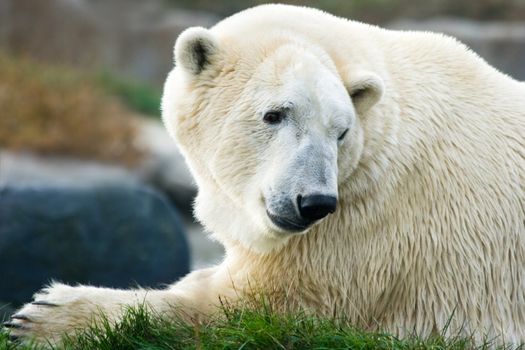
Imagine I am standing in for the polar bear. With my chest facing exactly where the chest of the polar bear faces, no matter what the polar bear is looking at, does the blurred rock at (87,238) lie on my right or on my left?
on my right

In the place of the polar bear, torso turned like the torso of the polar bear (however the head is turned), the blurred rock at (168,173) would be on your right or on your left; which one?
on your right

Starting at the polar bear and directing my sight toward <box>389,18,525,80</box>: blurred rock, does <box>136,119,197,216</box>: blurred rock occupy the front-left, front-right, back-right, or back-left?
front-left

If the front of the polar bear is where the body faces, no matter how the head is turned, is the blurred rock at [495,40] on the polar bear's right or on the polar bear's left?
on the polar bear's right

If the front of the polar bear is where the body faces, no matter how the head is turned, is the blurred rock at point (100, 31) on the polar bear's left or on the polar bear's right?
on the polar bear's right

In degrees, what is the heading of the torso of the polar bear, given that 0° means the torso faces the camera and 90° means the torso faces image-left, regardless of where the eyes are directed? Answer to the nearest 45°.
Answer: approximately 90°
